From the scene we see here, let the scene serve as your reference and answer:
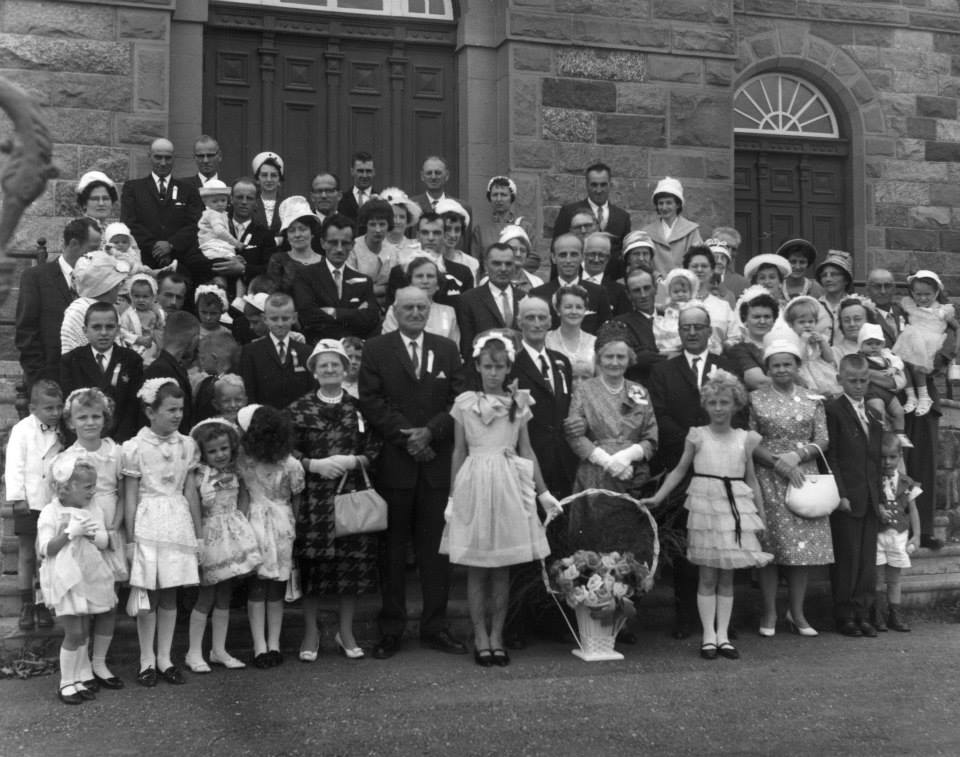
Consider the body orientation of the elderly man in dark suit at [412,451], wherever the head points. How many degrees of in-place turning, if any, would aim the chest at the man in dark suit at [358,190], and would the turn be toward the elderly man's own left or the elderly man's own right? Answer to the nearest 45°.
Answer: approximately 180°

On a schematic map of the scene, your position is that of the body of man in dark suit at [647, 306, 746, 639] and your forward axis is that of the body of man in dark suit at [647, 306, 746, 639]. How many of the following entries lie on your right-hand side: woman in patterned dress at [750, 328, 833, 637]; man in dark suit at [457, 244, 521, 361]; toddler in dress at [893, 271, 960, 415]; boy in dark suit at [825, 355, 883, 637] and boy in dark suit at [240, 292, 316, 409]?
2

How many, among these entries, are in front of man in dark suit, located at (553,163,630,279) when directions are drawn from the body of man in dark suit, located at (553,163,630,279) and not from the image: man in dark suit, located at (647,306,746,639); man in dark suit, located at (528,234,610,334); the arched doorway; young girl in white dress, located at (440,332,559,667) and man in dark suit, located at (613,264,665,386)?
4

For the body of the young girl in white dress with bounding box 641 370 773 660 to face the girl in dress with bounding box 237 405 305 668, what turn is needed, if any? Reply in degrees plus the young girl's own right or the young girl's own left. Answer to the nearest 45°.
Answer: approximately 90° to the young girl's own right

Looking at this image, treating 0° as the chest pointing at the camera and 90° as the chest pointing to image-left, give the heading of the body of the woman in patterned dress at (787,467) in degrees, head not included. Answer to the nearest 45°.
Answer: approximately 0°

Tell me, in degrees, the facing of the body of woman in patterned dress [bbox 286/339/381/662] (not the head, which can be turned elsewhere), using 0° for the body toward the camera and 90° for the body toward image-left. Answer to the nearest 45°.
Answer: approximately 0°

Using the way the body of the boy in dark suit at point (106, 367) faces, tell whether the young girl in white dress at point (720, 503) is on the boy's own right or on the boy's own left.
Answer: on the boy's own left
